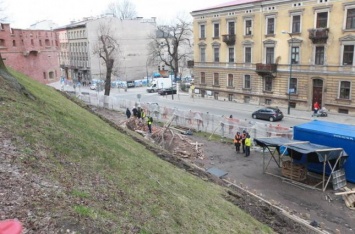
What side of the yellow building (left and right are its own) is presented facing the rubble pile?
front

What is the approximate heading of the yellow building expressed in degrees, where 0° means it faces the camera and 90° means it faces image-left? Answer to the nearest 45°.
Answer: approximately 45°

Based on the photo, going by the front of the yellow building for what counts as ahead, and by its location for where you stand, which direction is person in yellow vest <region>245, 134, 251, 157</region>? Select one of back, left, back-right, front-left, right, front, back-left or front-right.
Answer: front-left

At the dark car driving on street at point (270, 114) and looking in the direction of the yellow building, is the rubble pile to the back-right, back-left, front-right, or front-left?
back-left
